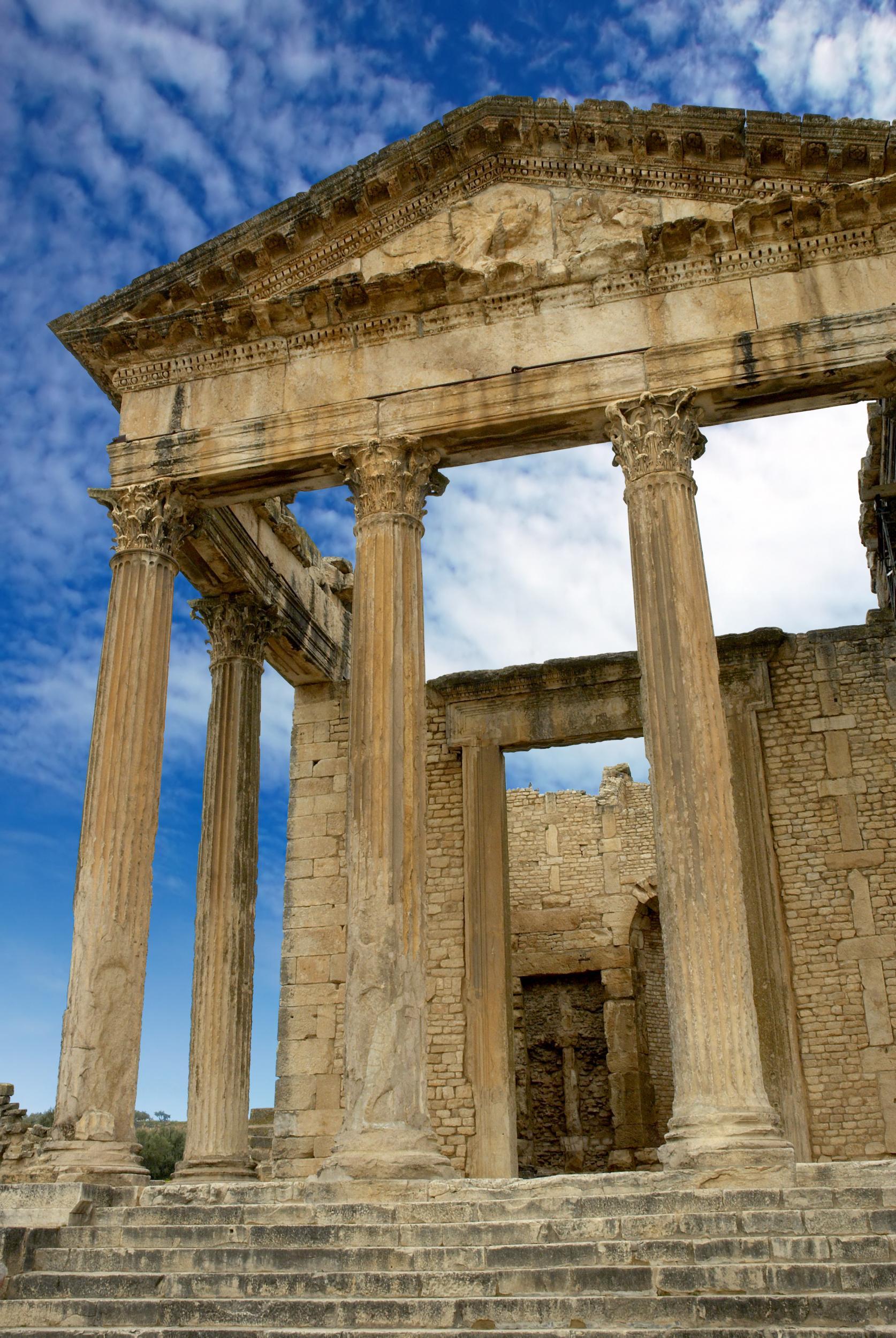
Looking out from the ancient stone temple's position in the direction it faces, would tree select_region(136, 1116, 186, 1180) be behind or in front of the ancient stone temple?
behind

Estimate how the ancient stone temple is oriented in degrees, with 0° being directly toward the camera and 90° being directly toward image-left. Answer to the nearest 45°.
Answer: approximately 0°
